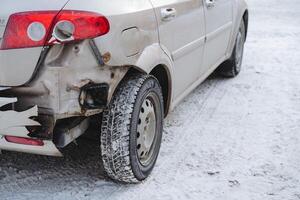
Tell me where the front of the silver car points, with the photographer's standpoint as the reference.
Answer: facing away from the viewer and to the right of the viewer
